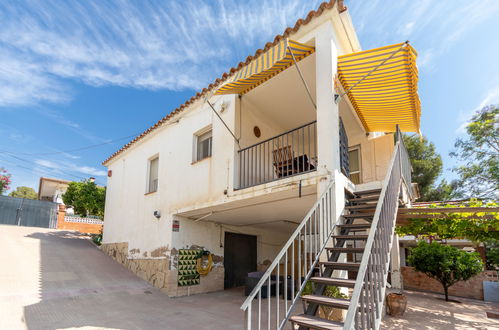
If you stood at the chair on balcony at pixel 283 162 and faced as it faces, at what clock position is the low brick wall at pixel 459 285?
The low brick wall is roughly at 12 o'clock from the chair on balcony.

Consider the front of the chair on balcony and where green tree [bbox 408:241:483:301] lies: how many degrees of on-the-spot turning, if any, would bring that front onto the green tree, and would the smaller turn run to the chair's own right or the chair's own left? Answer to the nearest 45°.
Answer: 0° — it already faces it

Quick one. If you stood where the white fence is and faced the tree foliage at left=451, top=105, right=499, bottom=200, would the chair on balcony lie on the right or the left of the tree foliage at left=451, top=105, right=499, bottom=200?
right

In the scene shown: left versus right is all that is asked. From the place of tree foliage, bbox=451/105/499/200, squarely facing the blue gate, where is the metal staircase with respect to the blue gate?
left

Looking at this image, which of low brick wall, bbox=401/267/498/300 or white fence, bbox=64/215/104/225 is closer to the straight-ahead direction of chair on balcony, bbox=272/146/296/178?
the low brick wall
